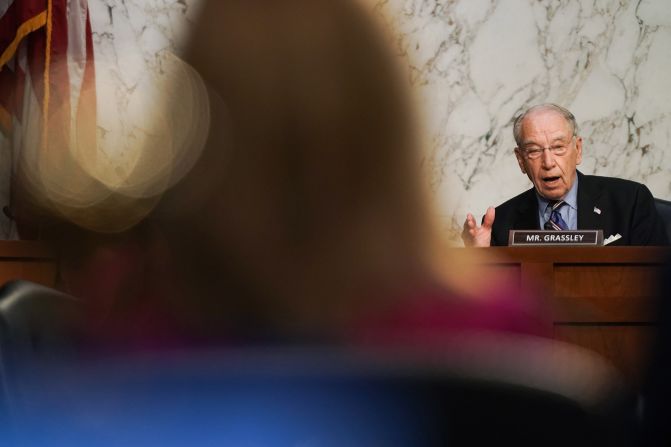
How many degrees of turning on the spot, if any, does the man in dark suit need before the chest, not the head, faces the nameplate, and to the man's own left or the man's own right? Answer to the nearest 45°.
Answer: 0° — they already face it

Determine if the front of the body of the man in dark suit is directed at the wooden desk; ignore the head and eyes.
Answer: yes

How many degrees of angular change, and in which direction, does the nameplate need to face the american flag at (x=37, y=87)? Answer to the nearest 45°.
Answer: approximately 90° to its right

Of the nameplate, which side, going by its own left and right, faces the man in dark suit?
back

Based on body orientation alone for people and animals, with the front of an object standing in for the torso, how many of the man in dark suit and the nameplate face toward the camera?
2

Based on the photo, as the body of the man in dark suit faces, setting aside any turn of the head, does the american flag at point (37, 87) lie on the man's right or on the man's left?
on the man's right
